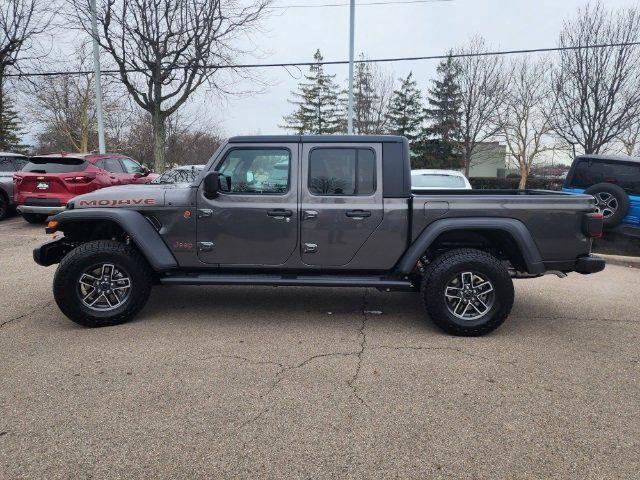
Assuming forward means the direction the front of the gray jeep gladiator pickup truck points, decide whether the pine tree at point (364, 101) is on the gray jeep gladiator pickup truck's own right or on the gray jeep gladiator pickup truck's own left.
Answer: on the gray jeep gladiator pickup truck's own right

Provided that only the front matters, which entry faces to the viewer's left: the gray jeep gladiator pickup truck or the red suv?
the gray jeep gladiator pickup truck

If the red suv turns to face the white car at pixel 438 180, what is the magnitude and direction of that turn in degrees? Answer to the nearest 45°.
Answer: approximately 90° to its right

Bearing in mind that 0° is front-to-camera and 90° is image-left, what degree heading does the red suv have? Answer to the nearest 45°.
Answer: approximately 225°

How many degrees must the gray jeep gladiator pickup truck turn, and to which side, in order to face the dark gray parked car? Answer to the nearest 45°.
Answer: approximately 45° to its right

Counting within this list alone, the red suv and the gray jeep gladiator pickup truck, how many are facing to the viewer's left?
1

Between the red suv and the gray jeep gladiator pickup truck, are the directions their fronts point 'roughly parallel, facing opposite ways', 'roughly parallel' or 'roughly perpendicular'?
roughly perpendicular

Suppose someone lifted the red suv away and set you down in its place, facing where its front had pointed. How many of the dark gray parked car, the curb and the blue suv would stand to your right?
2

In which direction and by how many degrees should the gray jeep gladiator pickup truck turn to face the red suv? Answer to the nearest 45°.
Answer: approximately 45° to its right

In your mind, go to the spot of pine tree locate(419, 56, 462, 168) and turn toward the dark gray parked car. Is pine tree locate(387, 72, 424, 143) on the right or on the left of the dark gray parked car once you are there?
right

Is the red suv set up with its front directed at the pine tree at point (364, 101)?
yes

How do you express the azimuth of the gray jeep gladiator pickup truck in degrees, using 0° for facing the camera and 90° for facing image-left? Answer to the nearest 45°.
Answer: approximately 90°

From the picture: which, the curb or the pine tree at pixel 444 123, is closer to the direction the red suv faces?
the pine tree

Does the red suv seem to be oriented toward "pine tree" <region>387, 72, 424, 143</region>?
yes
